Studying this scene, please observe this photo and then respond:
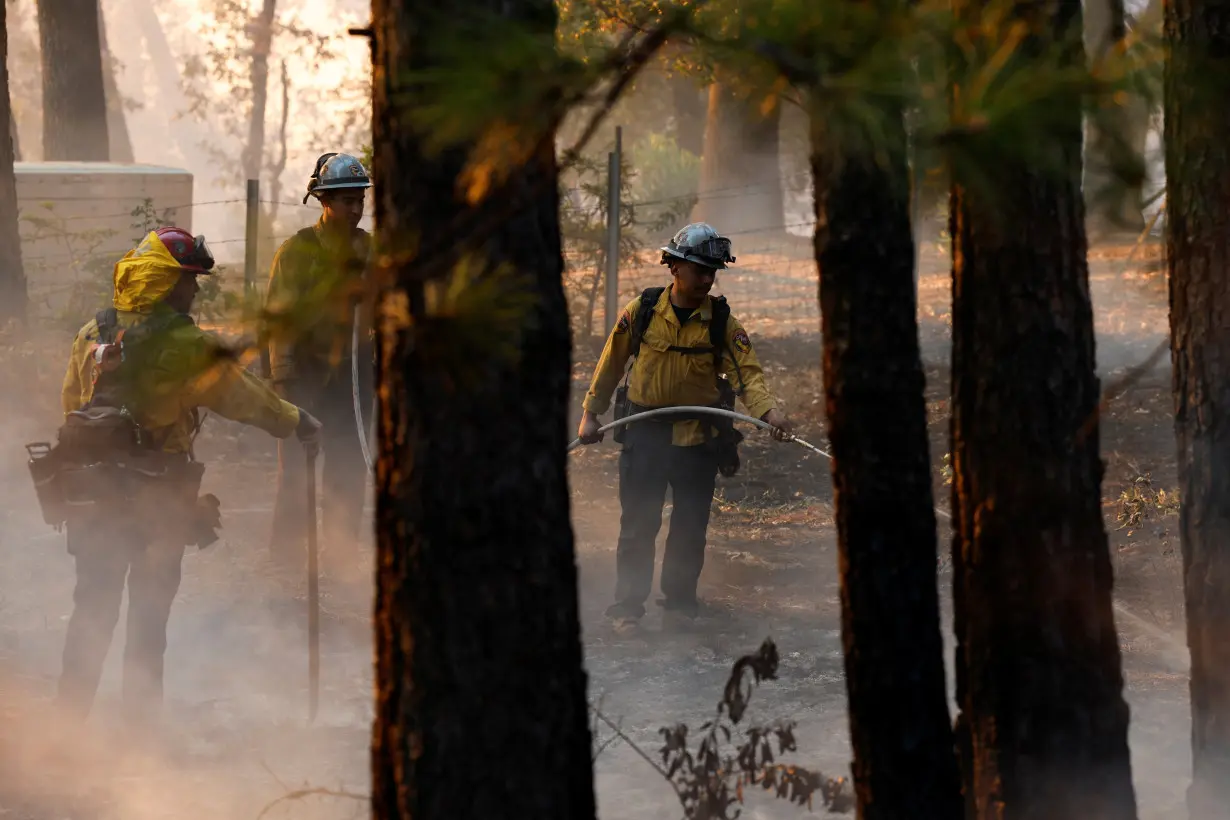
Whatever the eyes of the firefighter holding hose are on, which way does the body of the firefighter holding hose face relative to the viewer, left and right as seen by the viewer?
facing the viewer

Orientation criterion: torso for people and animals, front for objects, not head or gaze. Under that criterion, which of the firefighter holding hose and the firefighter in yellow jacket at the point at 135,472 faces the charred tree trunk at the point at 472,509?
the firefighter holding hose

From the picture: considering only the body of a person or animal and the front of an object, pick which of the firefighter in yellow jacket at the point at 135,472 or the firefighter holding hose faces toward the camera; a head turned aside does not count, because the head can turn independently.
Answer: the firefighter holding hose

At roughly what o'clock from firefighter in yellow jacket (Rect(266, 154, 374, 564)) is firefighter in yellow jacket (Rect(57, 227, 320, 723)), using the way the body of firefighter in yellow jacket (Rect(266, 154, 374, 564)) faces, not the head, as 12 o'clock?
firefighter in yellow jacket (Rect(57, 227, 320, 723)) is roughly at 2 o'clock from firefighter in yellow jacket (Rect(266, 154, 374, 564)).

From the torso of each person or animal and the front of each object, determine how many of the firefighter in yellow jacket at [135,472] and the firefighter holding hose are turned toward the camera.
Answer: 1

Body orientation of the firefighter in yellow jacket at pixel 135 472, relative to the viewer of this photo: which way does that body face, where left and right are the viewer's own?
facing away from the viewer and to the right of the viewer

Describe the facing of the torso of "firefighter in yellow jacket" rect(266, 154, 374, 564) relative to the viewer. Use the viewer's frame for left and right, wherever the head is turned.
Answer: facing the viewer and to the right of the viewer

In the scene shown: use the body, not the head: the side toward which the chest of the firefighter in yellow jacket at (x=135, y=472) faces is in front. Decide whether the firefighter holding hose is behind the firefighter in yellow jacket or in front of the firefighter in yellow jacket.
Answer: in front

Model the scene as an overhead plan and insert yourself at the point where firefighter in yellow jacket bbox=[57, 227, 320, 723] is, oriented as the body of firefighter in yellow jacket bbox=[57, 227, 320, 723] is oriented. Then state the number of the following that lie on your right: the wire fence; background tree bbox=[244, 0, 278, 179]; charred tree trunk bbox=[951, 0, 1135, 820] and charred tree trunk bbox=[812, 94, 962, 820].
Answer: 2

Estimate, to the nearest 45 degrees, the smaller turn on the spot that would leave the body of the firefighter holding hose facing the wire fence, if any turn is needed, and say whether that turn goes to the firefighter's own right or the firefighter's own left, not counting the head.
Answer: approximately 135° to the firefighter's own right

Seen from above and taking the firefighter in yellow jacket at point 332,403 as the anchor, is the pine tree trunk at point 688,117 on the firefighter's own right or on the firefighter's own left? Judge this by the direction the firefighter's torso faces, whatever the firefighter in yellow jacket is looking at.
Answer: on the firefighter's own left
